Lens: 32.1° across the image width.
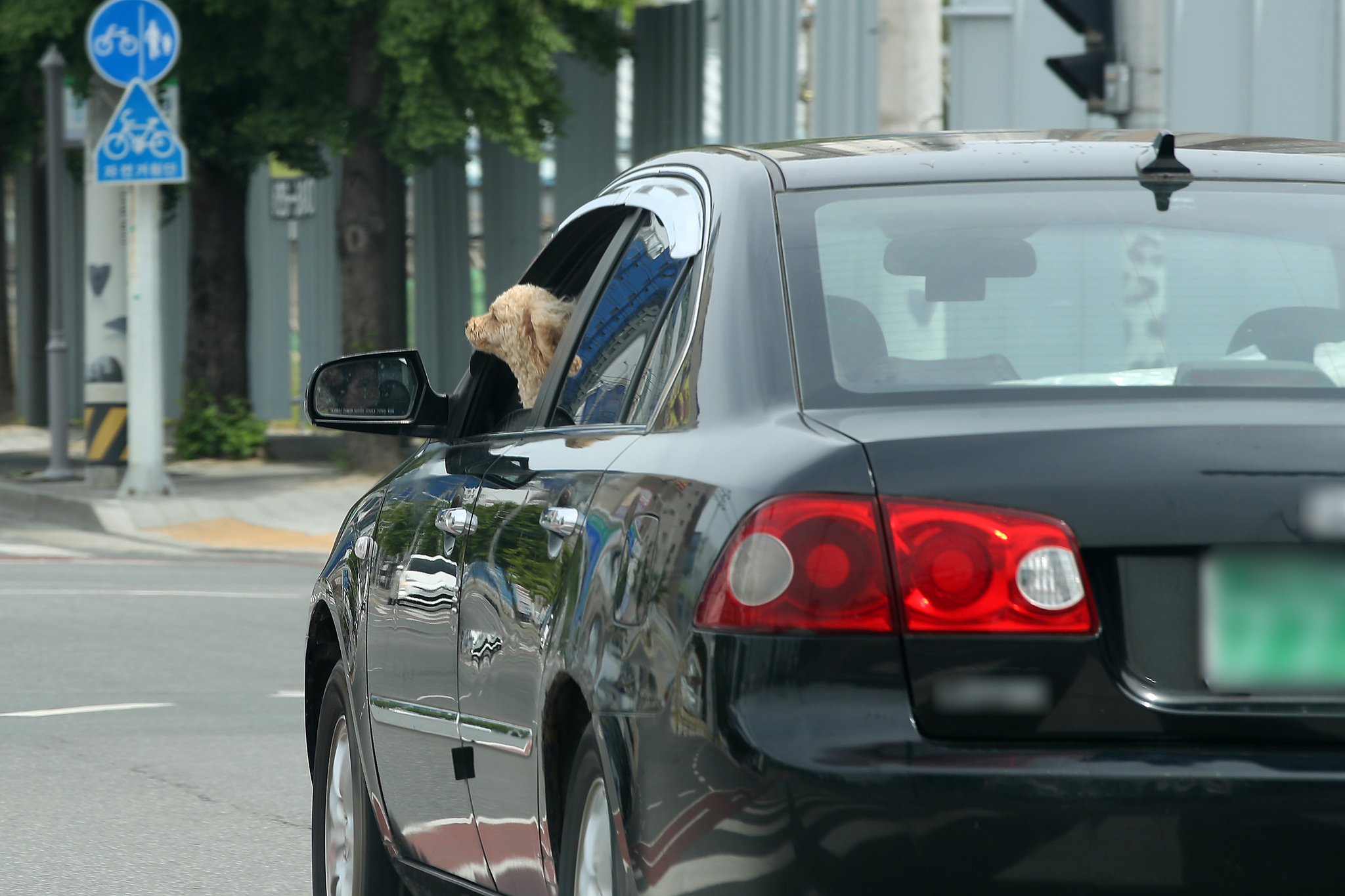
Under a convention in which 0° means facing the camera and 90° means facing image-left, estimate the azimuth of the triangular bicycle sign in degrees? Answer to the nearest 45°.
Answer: approximately 0°

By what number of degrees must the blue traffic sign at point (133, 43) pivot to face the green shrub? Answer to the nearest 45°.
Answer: approximately 180°

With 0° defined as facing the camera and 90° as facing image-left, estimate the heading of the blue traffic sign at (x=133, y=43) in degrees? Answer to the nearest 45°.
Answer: approximately 0°

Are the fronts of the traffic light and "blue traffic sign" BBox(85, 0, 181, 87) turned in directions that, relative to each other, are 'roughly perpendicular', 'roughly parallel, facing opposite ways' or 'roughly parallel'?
roughly perpendicular

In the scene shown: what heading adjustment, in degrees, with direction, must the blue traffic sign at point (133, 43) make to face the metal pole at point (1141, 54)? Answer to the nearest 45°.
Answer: approximately 45° to its left

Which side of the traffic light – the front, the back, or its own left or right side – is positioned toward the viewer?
left

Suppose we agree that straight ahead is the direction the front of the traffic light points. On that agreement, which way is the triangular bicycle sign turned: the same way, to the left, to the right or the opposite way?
to the left

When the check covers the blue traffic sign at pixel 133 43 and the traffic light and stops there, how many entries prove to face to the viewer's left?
1

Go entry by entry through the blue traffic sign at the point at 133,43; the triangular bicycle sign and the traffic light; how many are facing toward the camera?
2

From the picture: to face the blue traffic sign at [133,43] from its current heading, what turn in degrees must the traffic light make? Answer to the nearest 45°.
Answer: approximately 45° to its right
